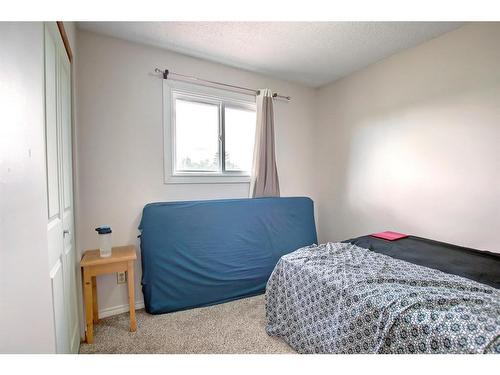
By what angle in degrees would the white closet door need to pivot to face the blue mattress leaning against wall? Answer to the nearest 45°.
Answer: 0° — it already faces it

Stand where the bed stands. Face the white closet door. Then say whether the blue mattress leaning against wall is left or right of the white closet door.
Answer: right

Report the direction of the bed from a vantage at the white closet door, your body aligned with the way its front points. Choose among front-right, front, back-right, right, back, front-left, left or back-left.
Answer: front-right

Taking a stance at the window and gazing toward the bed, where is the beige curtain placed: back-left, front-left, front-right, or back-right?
front-left

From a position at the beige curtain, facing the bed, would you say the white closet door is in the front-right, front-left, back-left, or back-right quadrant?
front-right

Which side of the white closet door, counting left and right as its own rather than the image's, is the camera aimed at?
right

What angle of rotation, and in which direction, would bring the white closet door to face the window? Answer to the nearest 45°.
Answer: approximately 45° to its left

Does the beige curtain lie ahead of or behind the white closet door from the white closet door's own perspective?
ahead
